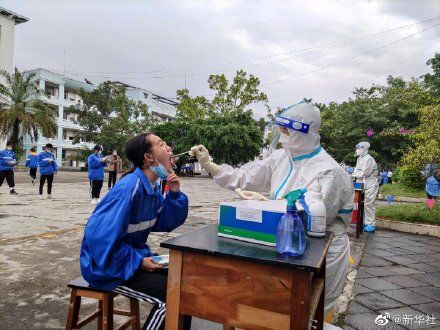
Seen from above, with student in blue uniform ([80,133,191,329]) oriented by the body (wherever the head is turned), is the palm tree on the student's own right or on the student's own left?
on the student's own left

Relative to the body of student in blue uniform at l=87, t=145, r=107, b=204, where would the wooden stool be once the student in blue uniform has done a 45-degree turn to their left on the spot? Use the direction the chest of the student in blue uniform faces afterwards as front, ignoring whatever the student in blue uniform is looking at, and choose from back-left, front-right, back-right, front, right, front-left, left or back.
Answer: right

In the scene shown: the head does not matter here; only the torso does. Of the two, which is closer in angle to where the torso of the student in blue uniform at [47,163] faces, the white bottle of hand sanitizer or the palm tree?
the white bottle of hand sanitizer

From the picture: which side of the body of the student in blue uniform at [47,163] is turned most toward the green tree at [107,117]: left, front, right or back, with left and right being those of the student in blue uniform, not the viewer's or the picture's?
back

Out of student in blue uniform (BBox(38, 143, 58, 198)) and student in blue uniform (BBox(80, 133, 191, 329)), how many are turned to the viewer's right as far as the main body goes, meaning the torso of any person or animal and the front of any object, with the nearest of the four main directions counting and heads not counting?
1

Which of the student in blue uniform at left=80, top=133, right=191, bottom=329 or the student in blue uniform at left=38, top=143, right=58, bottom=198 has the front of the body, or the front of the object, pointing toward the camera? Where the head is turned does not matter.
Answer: the student in blue uniform at left=38, top=143, right=58, bottom=198

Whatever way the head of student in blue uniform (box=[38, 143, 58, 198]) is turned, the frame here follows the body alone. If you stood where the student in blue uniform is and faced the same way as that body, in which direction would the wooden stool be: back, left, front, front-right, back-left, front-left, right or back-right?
front

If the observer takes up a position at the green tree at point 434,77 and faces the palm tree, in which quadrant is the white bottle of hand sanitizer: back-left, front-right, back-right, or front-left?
front-left

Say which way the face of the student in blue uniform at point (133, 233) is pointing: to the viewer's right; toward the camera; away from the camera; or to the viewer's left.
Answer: to the viewer's right

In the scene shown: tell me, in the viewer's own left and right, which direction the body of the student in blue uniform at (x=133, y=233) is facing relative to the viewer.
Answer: facing to the right of the viewer

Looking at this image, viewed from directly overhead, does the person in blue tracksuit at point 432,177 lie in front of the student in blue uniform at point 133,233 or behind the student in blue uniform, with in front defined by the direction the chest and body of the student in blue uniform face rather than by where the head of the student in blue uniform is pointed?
in front

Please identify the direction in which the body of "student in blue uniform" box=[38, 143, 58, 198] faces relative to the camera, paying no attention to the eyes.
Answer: toward the camera

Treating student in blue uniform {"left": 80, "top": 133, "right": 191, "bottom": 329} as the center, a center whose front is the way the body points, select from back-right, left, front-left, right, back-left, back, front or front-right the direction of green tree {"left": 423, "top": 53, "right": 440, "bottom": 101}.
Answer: front-left

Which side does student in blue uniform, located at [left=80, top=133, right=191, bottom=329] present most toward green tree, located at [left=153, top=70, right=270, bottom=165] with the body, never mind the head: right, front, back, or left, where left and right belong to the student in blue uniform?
left

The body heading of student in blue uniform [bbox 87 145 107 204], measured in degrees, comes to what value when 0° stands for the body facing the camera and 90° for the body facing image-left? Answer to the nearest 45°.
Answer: approximately 315°
